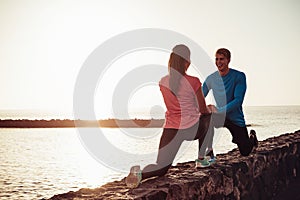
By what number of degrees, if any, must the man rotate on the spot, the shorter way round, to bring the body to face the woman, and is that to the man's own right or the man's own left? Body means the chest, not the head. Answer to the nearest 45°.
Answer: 0° — they already face them

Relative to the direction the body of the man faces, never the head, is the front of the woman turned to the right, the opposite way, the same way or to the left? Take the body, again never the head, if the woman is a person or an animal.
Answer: the opposite way

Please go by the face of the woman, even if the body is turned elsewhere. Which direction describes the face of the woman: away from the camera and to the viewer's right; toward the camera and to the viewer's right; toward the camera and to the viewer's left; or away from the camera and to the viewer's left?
away from the camera and to the viewer's right

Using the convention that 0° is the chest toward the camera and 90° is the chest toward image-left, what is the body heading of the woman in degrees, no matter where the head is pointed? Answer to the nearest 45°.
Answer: approximately 225°
